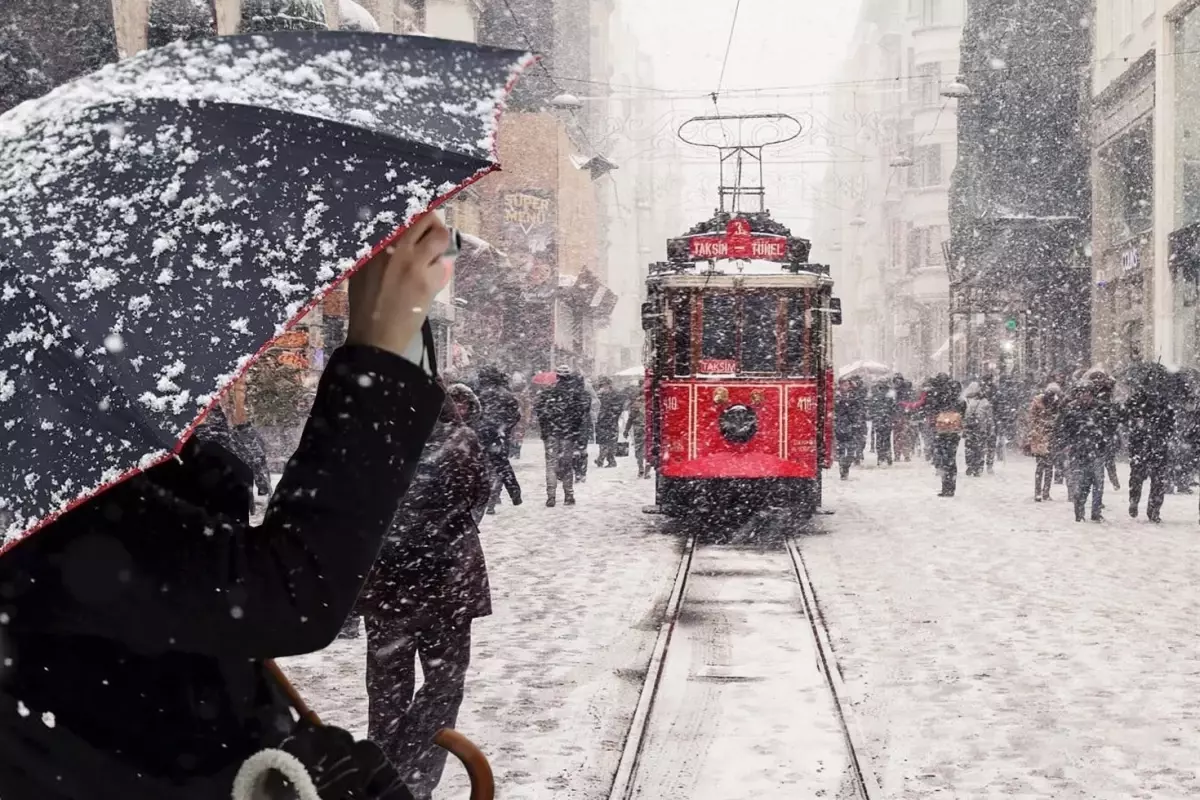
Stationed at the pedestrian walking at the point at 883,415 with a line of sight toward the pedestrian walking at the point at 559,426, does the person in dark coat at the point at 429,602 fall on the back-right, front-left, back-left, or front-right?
front-left

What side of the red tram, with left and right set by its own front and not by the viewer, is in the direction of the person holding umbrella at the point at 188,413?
front

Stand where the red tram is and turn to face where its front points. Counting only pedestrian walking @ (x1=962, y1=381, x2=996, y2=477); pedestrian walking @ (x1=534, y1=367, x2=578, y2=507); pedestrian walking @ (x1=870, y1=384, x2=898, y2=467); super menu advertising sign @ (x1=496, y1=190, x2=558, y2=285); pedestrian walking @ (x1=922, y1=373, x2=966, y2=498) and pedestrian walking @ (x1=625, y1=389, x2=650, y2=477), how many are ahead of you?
0

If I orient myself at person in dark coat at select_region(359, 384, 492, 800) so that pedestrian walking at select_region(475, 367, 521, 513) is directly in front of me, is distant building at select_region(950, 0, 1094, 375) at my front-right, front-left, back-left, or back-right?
front-right

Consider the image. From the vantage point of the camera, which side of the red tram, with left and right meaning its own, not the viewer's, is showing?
front

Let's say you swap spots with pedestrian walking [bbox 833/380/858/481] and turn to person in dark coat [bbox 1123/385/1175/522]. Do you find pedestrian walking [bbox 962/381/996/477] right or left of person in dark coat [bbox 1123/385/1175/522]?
left

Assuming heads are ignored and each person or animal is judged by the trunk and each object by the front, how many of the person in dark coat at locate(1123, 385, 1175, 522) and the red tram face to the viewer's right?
0
